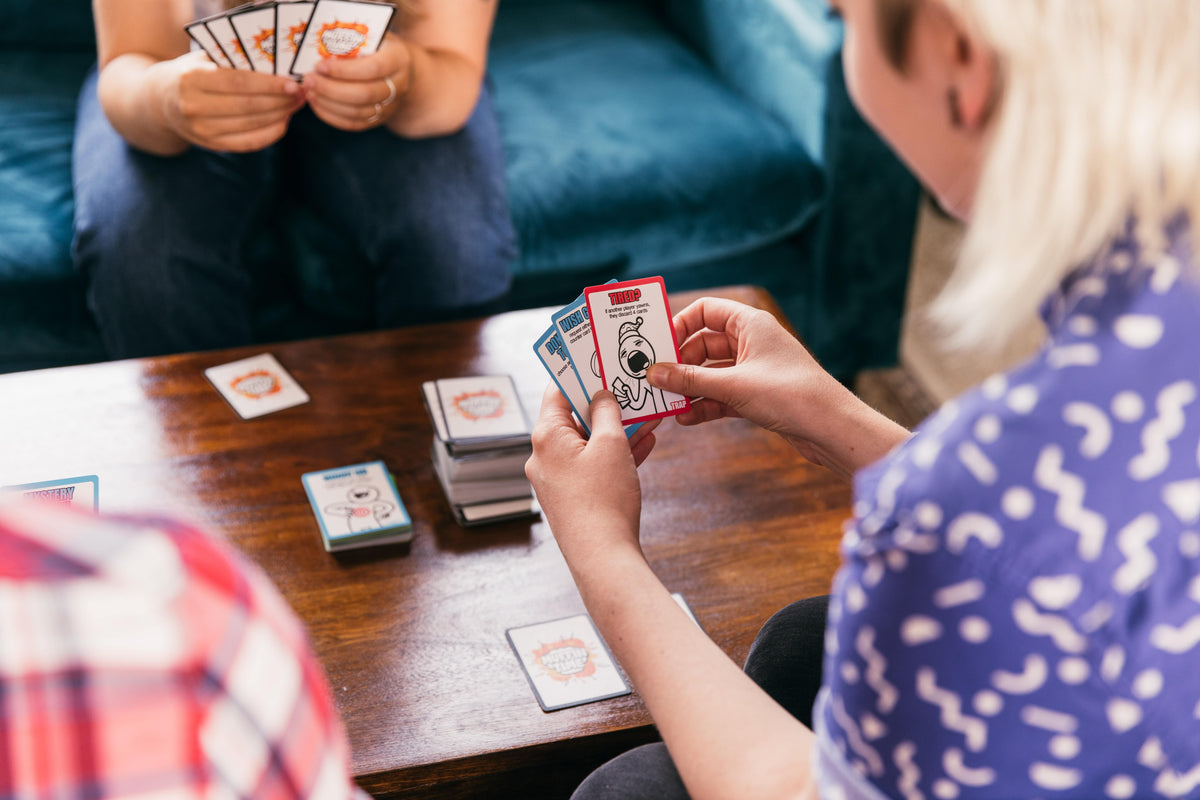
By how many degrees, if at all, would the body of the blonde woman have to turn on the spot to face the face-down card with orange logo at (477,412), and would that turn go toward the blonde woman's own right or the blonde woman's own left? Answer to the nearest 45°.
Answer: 0° — they already face it

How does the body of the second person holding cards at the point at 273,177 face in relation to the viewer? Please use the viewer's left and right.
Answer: facing the viewer

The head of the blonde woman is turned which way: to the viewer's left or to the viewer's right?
to the viewer's left

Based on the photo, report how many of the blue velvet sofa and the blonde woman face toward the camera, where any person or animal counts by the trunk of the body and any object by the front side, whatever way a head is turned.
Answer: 1

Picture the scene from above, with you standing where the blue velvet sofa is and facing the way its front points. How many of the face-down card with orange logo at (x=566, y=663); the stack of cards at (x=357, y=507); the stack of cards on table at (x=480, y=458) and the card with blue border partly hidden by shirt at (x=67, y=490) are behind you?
0

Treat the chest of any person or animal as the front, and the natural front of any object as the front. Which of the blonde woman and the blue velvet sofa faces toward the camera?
the blue velvet sofa

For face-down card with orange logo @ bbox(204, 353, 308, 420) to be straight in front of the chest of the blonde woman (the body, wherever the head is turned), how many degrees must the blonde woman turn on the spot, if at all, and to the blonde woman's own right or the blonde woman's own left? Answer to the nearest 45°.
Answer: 0° — they already face it

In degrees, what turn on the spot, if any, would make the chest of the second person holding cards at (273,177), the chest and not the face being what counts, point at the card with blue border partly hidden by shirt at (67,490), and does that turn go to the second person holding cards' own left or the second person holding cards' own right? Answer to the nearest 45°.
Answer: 0° — they already face it

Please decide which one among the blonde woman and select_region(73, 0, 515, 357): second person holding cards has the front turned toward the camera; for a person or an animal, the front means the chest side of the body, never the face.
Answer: the second person holding cards

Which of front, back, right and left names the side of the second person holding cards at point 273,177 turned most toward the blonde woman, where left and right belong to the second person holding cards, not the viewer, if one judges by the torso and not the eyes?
front

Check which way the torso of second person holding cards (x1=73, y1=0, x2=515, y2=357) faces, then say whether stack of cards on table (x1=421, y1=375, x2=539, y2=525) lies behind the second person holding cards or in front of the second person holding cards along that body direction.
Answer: in front

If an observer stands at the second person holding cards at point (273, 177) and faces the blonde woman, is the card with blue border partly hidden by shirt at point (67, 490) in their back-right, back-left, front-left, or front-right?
front-right

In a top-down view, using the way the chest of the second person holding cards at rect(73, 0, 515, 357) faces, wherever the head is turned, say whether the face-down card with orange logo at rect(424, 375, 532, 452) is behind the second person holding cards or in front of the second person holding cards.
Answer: in front

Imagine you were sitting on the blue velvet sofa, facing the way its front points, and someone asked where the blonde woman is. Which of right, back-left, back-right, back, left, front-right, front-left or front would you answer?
front

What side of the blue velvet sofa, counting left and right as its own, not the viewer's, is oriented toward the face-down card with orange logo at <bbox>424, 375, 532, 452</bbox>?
front

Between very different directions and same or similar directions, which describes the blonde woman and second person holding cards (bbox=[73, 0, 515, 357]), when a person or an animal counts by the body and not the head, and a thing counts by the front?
very different directions

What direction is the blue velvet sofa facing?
toward the camera

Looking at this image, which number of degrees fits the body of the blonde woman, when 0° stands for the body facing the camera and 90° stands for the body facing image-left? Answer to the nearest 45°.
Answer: approximately 135°
